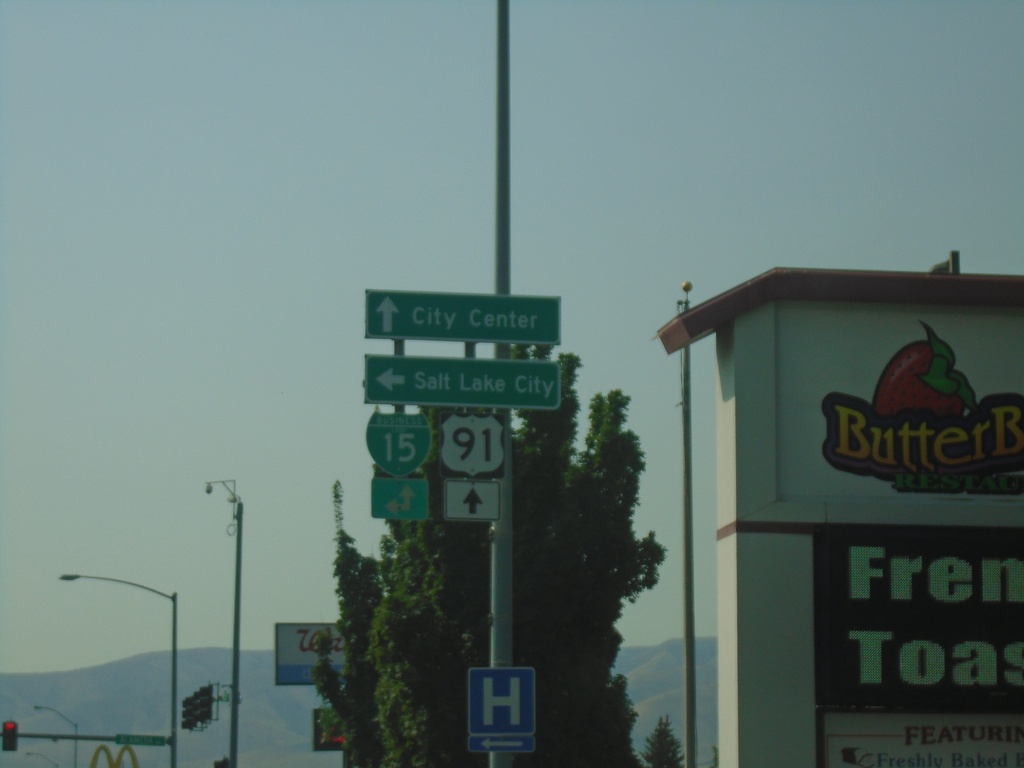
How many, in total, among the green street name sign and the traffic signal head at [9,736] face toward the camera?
2

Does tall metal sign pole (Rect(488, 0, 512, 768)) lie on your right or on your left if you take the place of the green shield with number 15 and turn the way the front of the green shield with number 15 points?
on your left

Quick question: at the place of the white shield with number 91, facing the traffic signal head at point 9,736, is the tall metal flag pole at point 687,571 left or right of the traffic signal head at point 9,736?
right

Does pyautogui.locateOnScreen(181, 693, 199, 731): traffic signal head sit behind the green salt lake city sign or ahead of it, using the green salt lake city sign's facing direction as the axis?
behind

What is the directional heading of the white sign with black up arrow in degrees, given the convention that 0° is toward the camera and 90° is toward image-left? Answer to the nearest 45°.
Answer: approximately 0°
